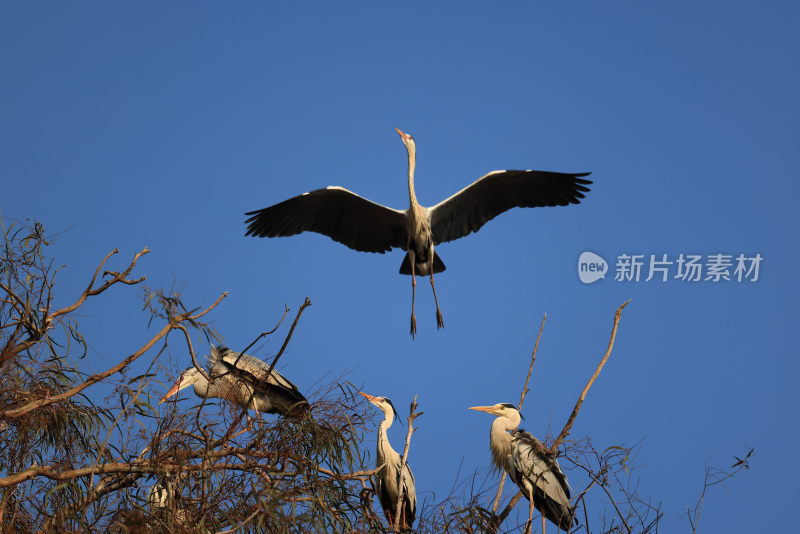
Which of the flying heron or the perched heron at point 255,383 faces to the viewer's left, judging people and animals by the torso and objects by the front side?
the perched heron

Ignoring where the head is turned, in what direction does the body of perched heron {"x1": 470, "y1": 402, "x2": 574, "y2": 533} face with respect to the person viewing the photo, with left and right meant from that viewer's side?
facing to the left of the viewer

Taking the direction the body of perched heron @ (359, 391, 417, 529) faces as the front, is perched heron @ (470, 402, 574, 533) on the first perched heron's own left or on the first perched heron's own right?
on the first perched heron's own left

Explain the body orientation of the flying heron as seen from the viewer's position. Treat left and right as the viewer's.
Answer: facing the viewer

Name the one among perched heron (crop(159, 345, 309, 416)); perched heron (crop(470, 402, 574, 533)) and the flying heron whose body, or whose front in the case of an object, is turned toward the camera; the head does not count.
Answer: the flying heron

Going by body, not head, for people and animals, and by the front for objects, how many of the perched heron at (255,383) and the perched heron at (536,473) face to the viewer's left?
2

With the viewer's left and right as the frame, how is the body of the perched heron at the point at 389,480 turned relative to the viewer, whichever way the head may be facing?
facing the viewer and to the left of the viewer

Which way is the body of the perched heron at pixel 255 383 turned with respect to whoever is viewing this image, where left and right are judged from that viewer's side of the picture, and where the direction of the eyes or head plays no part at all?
facing to the left of the viewer

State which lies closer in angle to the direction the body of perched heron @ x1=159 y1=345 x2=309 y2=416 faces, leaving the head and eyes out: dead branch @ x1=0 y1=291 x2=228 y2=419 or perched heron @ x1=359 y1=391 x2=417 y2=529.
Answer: the dead branch

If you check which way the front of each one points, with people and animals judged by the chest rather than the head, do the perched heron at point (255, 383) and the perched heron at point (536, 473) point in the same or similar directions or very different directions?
same or similar directions
